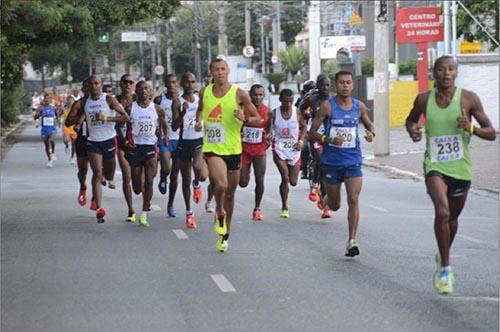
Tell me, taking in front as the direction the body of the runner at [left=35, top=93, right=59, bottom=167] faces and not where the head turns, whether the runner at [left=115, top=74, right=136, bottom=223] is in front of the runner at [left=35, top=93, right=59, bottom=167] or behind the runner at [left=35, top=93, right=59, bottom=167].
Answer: in front

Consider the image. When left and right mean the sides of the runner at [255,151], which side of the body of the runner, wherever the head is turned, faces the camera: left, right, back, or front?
front

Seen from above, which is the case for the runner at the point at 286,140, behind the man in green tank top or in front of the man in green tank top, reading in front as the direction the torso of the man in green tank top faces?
behind

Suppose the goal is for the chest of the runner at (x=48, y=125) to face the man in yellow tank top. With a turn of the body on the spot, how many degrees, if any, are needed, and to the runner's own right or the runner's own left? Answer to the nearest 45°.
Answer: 0° — they already face them

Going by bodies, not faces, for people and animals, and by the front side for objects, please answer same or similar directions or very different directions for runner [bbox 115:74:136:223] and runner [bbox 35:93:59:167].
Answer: same or similar directions

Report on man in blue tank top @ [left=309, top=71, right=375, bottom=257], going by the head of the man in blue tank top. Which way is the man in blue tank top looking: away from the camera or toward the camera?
toward the camera

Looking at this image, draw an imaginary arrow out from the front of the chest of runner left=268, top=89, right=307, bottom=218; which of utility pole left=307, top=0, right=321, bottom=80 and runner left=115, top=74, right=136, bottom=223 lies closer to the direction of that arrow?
the runner

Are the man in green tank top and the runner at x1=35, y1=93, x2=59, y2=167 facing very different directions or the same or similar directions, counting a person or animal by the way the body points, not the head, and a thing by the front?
same or similar directions

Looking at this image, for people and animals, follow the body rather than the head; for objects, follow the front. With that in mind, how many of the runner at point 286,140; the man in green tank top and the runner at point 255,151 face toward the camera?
3

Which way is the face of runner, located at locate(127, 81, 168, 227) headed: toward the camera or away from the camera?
toward the camera

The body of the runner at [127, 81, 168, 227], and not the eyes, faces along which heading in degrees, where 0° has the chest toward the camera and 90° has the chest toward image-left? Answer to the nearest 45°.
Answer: approximately 0°

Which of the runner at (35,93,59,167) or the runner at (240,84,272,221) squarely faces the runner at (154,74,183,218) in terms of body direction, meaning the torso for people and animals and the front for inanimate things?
the runner at (35,93,59,167)

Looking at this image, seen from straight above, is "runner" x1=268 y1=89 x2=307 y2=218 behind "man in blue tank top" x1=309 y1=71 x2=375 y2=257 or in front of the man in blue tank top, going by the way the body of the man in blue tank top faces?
behind

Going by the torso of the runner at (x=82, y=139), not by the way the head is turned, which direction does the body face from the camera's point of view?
toward the camera

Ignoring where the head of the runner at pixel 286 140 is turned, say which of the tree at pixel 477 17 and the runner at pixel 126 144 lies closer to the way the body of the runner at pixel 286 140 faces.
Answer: the runner
